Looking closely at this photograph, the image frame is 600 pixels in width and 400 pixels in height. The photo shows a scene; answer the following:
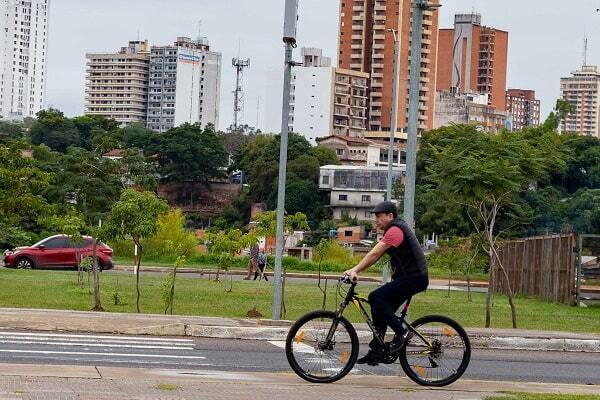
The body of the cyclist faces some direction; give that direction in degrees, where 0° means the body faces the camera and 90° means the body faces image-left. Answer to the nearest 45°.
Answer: approximately 90°

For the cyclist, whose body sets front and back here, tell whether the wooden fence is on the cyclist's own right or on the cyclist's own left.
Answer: on the cyclist's own right

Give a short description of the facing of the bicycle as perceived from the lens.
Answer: facing to the left of the viewer

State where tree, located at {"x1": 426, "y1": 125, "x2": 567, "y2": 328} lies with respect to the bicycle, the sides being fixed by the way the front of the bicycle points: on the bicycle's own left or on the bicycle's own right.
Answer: on the bicycle's own right

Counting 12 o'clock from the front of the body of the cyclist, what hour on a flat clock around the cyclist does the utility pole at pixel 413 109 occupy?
The utility pole is roughly at 3 o'clock from the cyclist.
